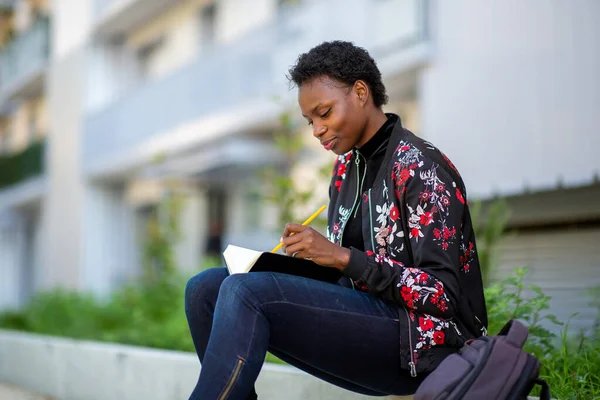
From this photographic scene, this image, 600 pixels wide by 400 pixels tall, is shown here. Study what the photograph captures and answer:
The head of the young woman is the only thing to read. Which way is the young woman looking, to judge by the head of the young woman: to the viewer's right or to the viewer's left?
to the viewer's left

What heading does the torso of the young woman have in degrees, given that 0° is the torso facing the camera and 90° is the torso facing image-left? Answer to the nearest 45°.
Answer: approximately 45°

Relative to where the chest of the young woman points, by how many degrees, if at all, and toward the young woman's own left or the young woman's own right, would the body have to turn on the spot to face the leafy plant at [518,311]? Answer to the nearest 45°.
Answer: approximately 180°
